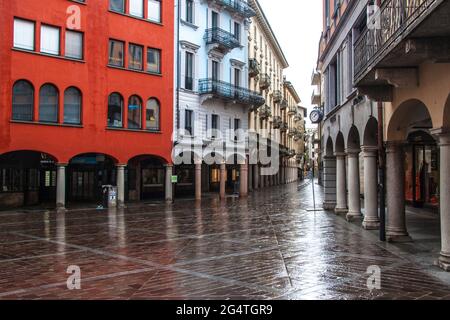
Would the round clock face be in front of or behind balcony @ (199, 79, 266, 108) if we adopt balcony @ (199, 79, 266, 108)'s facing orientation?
in front

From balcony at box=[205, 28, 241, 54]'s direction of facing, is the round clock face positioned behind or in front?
in front

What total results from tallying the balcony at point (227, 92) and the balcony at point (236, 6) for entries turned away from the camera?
0

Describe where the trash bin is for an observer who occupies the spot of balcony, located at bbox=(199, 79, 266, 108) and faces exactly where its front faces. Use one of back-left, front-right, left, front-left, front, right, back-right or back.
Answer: right

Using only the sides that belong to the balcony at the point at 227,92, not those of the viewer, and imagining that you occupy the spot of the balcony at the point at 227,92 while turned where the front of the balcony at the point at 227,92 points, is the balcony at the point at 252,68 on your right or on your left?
on your left

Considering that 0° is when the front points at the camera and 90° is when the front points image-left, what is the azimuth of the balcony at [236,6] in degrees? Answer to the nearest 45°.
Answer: approximately 315°

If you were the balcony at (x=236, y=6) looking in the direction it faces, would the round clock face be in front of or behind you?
in front

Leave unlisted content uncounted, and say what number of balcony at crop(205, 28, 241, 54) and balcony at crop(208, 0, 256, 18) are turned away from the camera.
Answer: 0

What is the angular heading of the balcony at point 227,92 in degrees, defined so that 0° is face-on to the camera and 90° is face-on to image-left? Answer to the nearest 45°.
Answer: approximately 315°

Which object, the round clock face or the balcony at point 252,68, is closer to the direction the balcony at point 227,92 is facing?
the round clock face

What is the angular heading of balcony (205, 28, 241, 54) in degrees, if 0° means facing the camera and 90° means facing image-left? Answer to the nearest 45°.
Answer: approximately 315°
